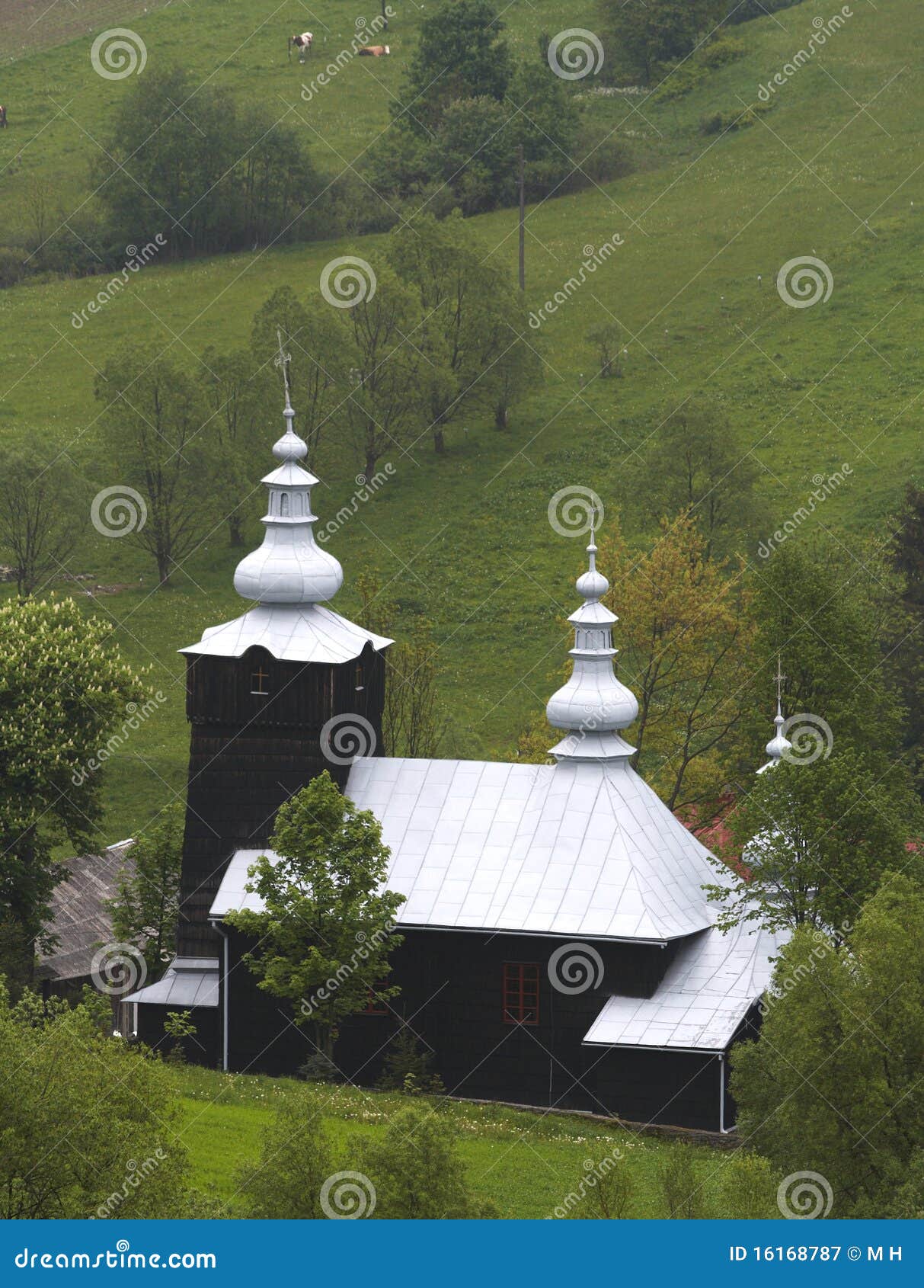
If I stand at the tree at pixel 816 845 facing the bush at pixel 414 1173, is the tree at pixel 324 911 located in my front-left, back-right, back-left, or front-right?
front-right

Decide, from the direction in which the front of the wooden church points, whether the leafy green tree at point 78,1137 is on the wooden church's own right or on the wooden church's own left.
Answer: on the wooden church's own left

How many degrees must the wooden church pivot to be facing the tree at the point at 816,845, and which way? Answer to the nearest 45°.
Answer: approximately 135° to its left

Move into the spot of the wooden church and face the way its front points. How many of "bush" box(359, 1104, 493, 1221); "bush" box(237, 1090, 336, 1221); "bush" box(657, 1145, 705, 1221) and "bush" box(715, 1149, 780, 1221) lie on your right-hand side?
0

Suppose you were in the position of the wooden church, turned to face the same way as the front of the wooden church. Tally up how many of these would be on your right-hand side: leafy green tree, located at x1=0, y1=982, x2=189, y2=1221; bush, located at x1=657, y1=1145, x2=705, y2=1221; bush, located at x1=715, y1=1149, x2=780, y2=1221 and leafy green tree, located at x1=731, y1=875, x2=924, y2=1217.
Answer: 0

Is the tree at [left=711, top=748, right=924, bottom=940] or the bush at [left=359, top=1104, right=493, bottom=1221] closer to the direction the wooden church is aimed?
the bush

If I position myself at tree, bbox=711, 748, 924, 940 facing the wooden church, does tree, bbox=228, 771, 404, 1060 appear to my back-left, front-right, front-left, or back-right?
front-left

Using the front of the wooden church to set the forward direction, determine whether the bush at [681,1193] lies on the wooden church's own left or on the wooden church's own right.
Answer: on the wooden church's own left

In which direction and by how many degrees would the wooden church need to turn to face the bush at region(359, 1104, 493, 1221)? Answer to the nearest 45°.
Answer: approximately 90° to its left

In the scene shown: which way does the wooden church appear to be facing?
to the viewer's left

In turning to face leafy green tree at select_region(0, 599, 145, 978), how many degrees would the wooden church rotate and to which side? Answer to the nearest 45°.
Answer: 0° — it already faces it

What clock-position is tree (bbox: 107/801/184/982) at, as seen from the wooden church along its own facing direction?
The tree is roughly at 1 o'clock from the wooden church.

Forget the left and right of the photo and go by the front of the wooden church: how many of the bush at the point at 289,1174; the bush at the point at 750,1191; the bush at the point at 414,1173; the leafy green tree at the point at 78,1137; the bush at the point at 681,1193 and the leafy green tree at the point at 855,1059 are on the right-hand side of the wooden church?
0

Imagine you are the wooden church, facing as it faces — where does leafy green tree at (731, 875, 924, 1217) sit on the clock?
The leafy green tree is roughly at 8 o'clock from the wooden church.

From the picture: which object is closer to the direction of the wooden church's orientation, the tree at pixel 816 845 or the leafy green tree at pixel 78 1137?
the leafy green tree
